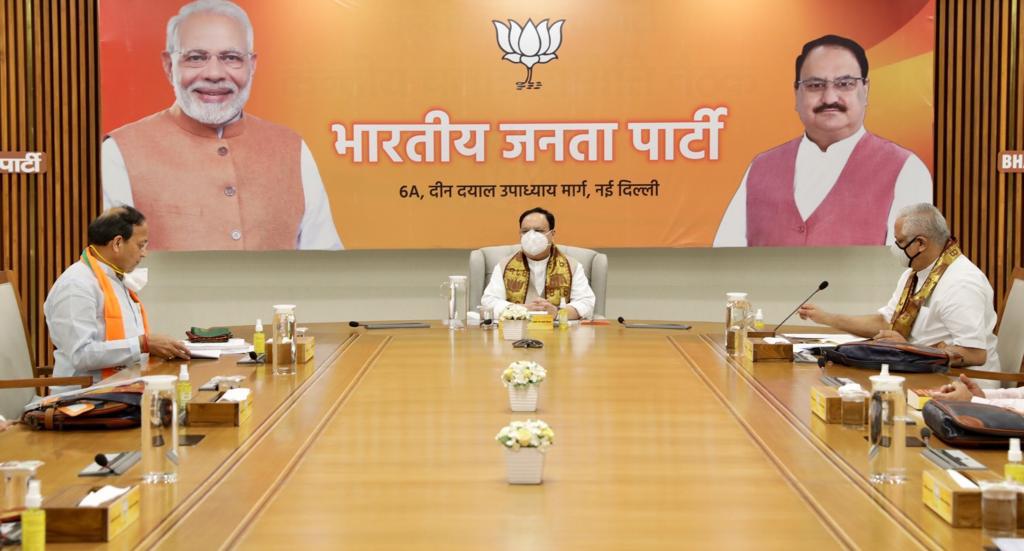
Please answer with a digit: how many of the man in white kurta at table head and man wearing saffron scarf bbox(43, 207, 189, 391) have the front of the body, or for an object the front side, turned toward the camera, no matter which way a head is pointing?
1

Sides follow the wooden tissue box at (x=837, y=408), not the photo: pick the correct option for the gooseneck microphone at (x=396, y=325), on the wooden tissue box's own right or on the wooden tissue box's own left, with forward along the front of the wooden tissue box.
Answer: on the wooden tissue box's own right

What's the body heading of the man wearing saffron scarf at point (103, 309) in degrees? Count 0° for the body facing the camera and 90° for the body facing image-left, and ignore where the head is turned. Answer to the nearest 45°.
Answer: approximately 270°

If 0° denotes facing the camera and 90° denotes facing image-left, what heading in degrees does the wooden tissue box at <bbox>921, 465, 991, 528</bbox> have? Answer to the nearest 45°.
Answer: approximately 45°

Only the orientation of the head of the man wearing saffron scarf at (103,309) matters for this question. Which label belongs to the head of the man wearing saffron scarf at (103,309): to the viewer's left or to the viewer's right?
to the viewer's right
